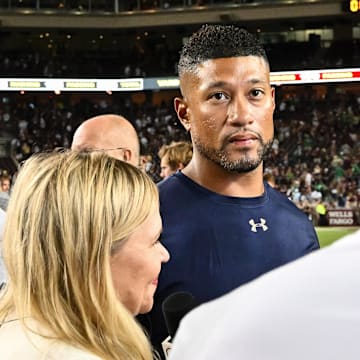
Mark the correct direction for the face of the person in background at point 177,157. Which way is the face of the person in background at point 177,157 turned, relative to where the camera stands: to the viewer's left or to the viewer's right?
to the viewer's left

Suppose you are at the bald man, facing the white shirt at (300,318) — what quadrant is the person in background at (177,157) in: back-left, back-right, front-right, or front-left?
back-left

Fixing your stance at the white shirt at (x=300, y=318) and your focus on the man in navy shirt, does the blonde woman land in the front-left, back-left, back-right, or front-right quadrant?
front-left
